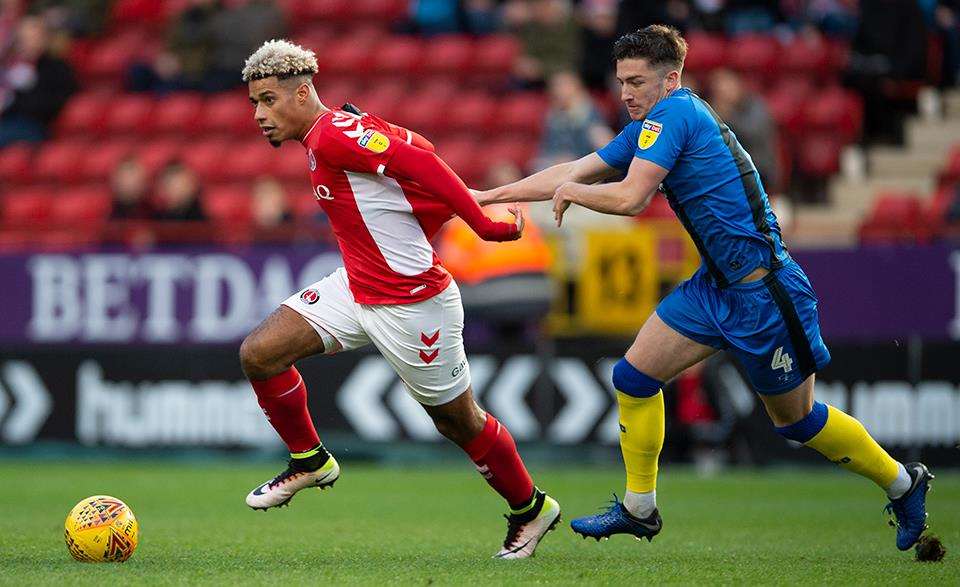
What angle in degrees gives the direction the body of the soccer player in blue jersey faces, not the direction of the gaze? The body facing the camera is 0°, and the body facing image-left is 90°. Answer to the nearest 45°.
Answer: approximately 90°

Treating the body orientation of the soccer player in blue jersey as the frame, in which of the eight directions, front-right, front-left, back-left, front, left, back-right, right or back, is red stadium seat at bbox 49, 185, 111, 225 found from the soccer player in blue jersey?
front-right

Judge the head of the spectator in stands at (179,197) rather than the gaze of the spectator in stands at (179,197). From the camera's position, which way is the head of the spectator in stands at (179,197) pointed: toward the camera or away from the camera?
toward the camera

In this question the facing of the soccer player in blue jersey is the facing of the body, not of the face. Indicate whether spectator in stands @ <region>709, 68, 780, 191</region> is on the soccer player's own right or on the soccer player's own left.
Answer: on the soccer player's own right

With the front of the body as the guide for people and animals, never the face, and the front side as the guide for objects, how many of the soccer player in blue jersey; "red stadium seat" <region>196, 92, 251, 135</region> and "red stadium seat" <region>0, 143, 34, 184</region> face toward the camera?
2

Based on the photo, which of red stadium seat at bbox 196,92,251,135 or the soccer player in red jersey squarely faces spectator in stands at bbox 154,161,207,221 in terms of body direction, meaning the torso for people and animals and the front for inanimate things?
the red stadium seat

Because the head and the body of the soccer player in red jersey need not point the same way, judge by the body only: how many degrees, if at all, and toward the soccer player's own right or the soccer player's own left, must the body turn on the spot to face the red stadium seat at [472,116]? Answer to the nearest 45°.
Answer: approximately 135° to the soccer player's own right

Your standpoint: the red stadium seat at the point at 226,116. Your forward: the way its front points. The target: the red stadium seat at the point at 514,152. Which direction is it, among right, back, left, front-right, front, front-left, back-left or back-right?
front-left

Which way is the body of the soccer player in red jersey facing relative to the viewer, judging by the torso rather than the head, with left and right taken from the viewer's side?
facing the viewer and to the left of the viewer

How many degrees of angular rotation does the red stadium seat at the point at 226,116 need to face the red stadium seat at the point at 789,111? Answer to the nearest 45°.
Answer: approximately 45° to its left

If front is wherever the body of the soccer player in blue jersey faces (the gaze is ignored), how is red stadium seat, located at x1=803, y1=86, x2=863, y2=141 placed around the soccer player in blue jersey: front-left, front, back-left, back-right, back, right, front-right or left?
right

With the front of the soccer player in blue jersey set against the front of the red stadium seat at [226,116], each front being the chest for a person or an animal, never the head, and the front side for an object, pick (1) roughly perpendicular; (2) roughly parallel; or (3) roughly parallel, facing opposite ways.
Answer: roughly perpendicular

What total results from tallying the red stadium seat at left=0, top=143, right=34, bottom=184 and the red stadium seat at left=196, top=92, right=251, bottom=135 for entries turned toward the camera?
2

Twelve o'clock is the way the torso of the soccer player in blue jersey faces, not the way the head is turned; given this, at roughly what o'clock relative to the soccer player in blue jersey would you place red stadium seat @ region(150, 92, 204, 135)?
The red stadium seat is roughly at 2 o'clock from the soccer player in blue jersey.

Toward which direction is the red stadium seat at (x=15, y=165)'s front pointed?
toward the camera
